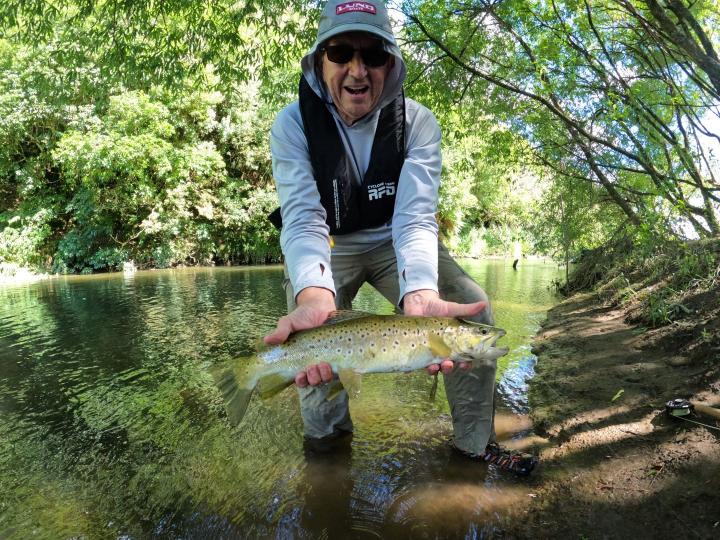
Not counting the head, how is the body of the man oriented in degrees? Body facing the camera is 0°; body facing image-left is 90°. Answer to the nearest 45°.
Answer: approximately 0°

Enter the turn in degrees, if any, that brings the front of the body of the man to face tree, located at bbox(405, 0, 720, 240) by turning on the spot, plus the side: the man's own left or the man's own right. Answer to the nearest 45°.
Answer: approximately 135° to the man's own left
